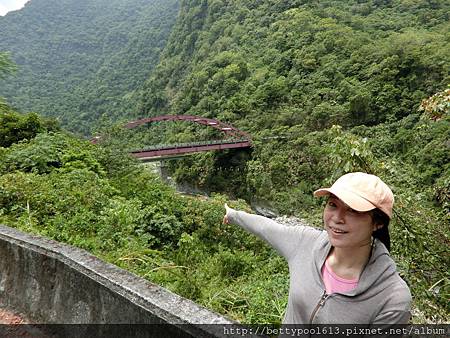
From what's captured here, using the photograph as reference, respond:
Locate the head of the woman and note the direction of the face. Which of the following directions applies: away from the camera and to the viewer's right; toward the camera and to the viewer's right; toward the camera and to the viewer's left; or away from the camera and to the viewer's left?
toward the camera and to the viewer's left

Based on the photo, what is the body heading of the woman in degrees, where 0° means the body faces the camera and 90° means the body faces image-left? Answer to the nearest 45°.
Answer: approximately 45°

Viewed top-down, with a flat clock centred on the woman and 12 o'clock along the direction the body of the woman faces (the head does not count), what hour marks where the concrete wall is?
The concrete wall is roughly at 2 o'clock from the woman.
